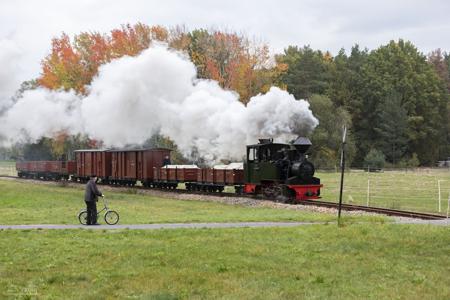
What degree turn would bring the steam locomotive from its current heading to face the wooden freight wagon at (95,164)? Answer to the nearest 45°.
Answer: approximately 180°

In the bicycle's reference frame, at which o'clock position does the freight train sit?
The freight train is roughly at 10 o'clock from the bicycle.

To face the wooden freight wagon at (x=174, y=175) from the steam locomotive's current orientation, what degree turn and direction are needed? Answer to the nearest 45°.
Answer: approximately 180°

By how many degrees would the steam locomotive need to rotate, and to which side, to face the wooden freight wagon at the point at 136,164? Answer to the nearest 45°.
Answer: approximately 180°

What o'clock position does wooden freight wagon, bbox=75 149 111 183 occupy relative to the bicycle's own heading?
The wooden freight wagon is roughly at 9 o'clock from the bicycle.

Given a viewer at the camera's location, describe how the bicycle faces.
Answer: facing to the right of the viewer

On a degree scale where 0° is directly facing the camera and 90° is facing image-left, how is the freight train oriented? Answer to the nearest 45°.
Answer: approximately 315°

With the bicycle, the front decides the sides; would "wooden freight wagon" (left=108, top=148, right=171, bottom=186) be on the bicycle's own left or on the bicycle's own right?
on the bicycle's own left

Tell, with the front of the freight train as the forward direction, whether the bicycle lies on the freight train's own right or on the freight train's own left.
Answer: on the freight train's own right
